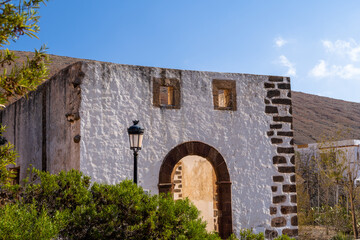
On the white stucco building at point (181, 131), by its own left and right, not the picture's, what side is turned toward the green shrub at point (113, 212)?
front

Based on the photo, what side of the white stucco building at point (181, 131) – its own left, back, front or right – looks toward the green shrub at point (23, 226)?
front

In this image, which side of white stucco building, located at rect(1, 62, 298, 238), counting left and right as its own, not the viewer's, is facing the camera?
front
